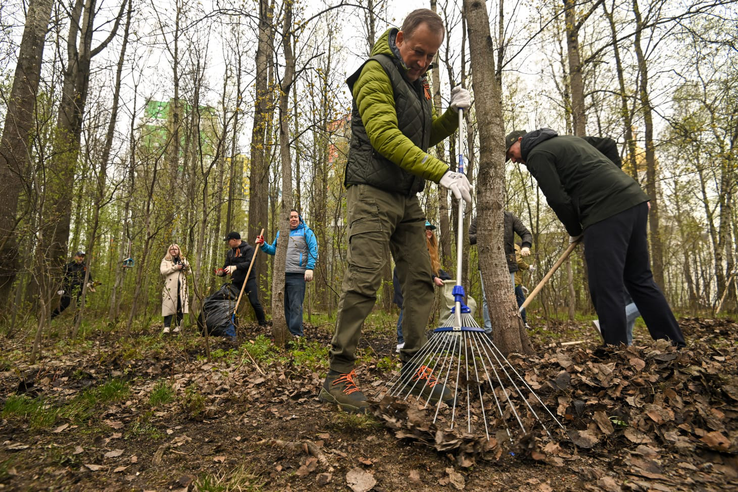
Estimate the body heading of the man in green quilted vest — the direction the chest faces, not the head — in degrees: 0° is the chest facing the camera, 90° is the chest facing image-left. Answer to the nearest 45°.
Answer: approximately 315°

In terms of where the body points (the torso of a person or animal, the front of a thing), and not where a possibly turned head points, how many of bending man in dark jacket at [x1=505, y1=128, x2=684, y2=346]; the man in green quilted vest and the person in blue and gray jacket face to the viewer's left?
1

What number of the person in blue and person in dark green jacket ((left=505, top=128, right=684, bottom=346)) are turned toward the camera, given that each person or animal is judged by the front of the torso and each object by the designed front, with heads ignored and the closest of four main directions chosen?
1

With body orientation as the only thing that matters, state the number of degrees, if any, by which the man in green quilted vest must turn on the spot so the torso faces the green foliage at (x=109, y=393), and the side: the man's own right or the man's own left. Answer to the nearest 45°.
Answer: approximately 135° to the man's own right

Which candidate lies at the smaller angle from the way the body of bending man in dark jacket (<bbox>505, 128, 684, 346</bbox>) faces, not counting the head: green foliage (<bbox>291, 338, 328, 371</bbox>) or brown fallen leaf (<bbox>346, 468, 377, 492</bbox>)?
the green foliage

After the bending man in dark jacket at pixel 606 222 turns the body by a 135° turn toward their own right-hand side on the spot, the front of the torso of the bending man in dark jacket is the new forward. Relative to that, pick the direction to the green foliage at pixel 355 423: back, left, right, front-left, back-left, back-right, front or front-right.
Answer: back

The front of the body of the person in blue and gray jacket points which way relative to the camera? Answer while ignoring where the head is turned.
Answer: toward the camera

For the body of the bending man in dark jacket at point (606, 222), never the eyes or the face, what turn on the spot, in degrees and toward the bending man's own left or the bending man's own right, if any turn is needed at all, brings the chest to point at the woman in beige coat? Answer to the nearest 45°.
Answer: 0° — they already face them

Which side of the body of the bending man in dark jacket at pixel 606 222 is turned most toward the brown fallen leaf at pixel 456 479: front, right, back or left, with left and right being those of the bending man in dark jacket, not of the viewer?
left

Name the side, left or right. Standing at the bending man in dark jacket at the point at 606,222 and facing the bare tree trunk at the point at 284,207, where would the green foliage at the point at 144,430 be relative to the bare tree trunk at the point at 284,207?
left

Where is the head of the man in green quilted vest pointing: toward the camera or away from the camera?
toward the camera

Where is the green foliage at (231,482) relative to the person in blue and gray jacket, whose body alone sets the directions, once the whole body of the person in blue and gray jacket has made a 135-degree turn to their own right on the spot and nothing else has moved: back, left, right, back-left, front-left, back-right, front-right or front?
back-left

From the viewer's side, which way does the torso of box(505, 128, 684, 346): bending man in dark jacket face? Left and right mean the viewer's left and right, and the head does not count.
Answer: facing to the left of the viewer
